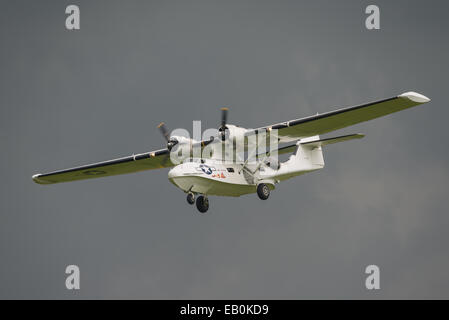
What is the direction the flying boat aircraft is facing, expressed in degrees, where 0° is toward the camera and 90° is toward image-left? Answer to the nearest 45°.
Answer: approximately 45°
